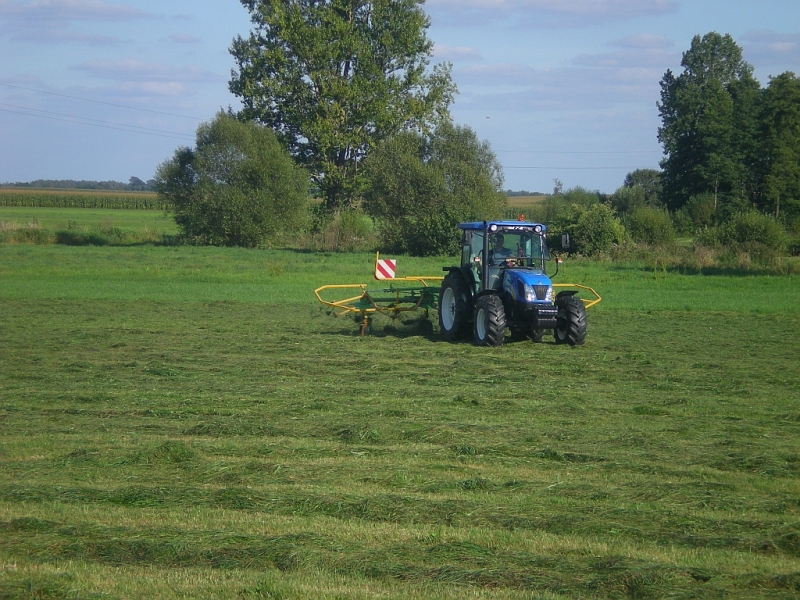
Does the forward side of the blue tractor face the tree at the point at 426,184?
no

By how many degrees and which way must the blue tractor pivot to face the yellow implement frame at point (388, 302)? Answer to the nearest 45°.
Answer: approximately 180°

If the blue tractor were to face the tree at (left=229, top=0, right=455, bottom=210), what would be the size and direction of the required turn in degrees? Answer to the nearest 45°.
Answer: approximately 135° to its left

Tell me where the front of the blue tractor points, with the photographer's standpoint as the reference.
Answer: facing the viewer and to the right of the viewer

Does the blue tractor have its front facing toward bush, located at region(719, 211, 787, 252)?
no

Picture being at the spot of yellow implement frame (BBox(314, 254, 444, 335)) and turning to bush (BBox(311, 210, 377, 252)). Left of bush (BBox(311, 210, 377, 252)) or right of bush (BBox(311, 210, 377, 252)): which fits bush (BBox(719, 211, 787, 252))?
right

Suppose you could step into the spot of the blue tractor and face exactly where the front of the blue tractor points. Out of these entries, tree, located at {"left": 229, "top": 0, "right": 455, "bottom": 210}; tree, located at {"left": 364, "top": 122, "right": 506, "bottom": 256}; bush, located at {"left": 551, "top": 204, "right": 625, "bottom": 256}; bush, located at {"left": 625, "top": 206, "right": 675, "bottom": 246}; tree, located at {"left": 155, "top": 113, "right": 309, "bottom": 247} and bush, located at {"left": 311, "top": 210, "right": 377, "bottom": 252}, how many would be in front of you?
0

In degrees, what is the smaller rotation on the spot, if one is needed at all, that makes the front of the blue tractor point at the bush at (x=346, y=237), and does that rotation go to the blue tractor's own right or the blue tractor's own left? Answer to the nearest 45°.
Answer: approximately 135° to the blue tractor's own left

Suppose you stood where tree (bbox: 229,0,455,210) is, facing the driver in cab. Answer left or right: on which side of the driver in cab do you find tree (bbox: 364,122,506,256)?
left

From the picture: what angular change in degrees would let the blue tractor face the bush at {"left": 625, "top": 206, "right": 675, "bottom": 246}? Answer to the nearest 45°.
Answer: approximately 135° to its left

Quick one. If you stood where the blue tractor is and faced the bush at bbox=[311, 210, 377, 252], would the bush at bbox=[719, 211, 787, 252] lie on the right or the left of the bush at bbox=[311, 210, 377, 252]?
right

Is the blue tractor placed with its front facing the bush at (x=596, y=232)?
no

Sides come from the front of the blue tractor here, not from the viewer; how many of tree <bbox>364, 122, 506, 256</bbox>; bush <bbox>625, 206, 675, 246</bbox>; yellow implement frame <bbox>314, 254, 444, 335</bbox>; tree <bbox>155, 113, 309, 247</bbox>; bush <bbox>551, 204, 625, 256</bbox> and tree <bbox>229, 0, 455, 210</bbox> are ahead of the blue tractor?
0
